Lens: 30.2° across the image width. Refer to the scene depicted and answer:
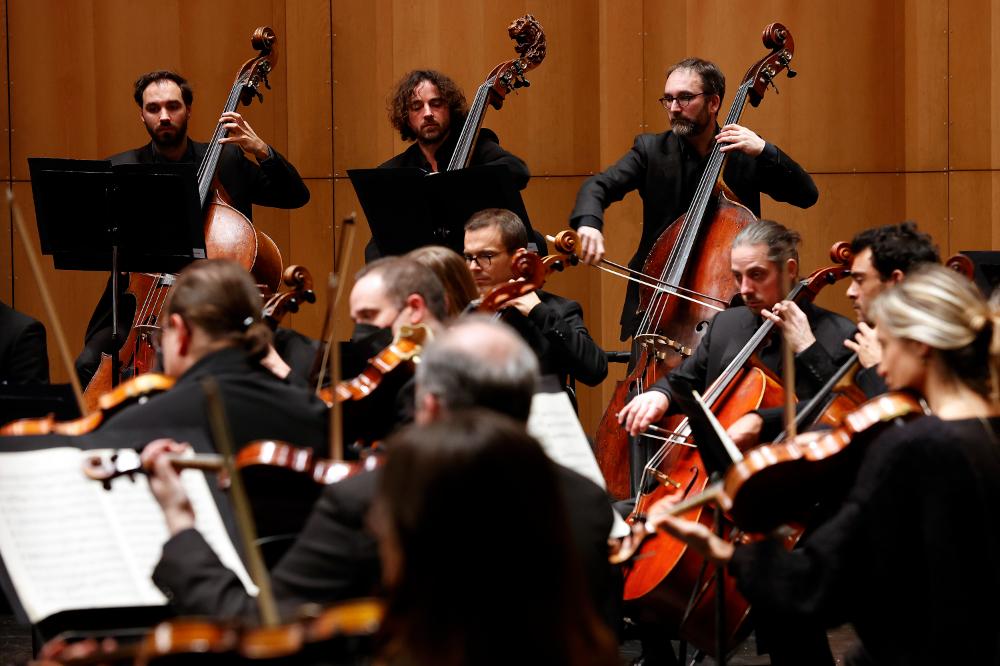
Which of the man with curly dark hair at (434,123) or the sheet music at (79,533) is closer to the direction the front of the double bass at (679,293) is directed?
the sheet music

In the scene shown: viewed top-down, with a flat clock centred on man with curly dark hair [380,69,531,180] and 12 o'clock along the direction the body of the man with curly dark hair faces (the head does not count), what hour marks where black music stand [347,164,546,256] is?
The black music stand is roughly at 12 o'clock from the man with curly dark hair.

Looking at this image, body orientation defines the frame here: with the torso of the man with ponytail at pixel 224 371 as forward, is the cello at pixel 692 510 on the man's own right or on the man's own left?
on the man's own right

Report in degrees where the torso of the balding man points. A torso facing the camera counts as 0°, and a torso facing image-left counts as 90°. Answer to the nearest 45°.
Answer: approximately 180°

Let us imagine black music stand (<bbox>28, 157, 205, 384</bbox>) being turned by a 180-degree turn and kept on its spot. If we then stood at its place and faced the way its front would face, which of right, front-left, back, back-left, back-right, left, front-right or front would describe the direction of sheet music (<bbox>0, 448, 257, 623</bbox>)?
front

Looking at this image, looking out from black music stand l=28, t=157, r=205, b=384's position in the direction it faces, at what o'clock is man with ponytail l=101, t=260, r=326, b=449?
The man with ponytail is roughly at 6 o'clock from the black music stand.

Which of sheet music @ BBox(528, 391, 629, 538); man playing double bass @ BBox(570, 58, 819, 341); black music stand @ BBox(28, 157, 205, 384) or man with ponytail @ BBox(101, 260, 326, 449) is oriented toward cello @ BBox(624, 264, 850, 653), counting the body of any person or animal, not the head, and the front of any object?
the man playing double bass
